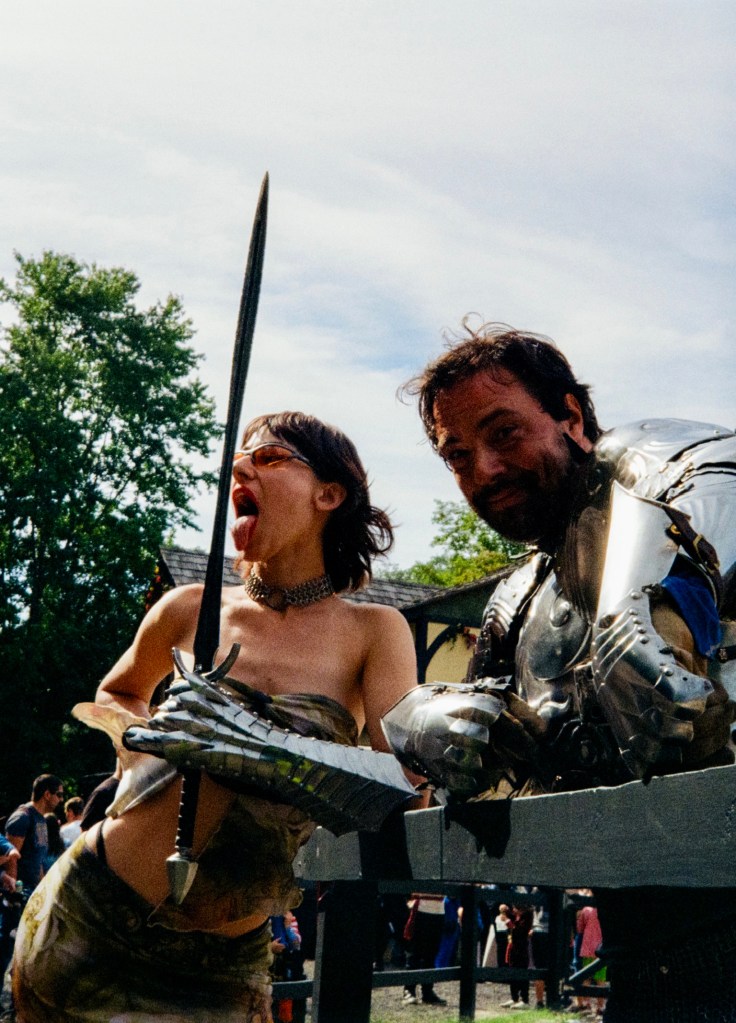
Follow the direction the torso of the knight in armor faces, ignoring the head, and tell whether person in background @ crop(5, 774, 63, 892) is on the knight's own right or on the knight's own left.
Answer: on the knight's own right

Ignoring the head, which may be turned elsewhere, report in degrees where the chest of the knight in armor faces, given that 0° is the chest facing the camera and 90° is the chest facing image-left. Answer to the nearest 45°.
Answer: approximately 45°

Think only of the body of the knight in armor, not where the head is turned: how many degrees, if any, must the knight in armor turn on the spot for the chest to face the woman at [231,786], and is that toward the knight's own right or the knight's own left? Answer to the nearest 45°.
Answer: approximately 90° to the knight's own right

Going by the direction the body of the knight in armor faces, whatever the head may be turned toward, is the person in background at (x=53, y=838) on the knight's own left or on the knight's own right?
on the knight's own right
